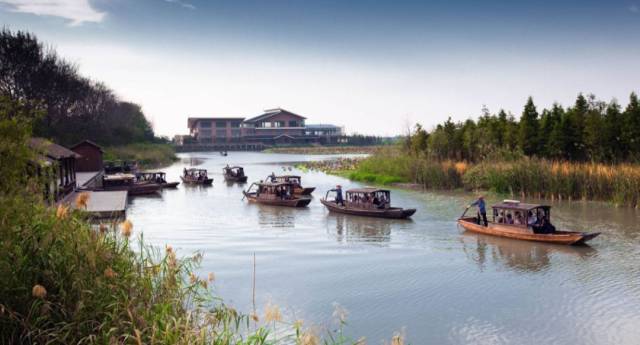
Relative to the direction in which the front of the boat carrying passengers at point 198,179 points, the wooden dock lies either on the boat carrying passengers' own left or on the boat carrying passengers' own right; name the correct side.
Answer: on the boat carrying passengers' own right

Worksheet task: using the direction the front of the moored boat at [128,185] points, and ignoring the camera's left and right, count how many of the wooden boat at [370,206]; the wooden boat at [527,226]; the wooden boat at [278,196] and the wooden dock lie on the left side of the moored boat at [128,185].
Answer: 0

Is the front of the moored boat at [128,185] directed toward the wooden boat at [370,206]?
no

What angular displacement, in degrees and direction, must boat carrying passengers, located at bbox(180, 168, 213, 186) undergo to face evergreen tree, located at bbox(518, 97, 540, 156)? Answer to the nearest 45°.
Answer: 0° — it already faces it

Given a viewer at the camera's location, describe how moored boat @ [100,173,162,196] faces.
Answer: facing to the right of the viewer

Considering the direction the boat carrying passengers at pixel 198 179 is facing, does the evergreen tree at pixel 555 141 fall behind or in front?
in front

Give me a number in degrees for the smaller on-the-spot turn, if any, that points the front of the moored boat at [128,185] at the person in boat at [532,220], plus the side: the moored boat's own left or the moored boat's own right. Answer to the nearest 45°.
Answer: approximately 45° to the moored boat's own right

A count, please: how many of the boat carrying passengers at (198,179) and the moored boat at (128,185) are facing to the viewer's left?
0

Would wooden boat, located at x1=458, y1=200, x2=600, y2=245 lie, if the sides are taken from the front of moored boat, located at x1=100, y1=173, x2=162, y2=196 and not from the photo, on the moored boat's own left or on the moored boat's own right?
on the moored boat's own right

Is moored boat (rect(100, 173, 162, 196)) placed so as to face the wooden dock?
no

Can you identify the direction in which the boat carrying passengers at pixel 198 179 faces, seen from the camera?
facing the viewer and to the right of the viewer

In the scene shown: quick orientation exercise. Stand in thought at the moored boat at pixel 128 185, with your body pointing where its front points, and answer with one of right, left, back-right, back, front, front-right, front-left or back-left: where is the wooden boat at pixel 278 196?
front-right

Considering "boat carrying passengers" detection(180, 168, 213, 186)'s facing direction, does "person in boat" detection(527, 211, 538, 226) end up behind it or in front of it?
in front

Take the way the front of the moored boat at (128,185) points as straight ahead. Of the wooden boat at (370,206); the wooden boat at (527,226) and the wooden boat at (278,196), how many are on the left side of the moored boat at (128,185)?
0
